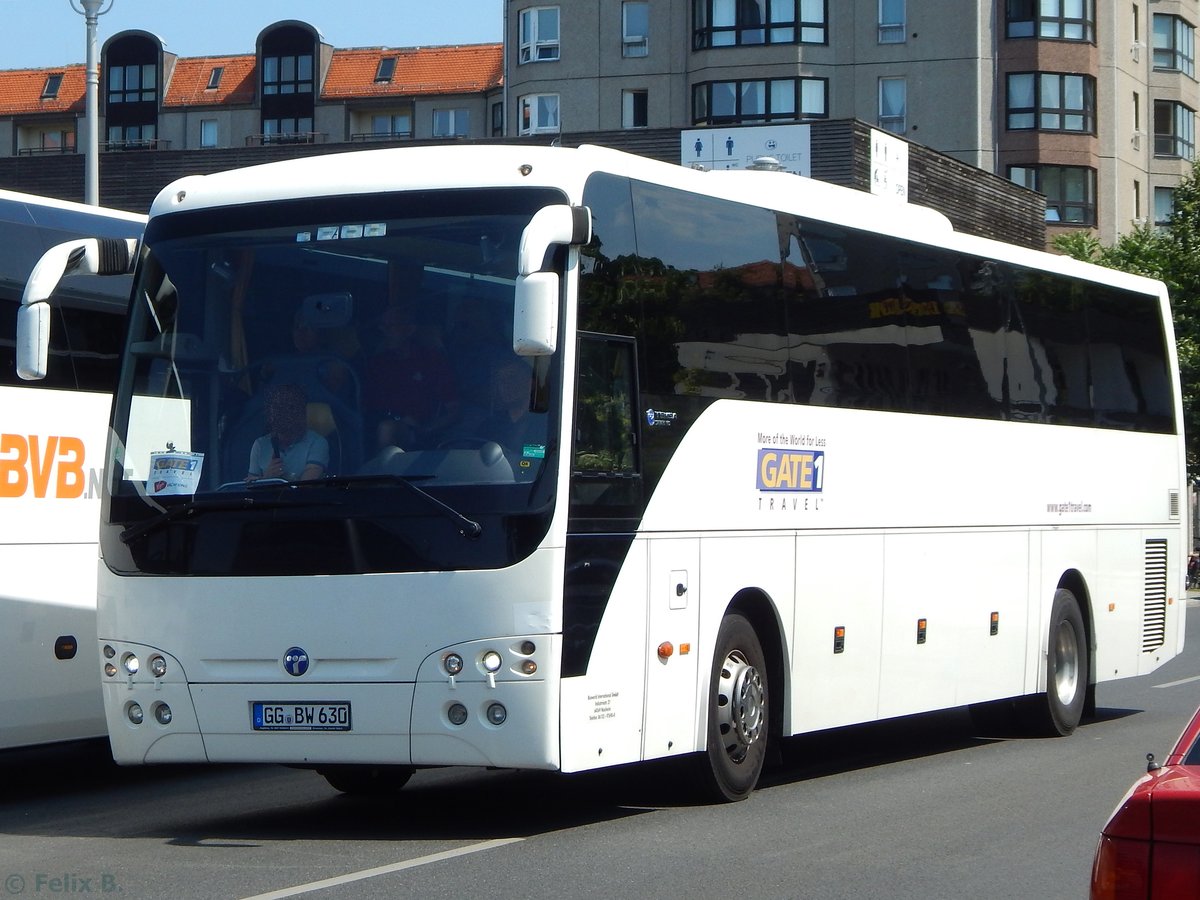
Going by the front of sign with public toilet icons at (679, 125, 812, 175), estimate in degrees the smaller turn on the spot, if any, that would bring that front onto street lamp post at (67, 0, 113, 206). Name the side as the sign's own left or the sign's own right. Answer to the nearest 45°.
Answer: approximately 45° to the sign's own right

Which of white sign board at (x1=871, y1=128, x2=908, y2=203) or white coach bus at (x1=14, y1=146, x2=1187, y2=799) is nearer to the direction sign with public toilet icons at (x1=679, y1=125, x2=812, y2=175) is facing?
the white coach bus

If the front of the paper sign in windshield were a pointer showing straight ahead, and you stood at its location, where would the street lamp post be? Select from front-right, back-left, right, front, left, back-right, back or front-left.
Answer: back

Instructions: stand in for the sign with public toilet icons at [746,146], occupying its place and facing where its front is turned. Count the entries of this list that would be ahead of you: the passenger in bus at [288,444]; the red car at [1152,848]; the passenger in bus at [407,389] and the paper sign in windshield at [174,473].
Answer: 4

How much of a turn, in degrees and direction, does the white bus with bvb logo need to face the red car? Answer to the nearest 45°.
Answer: approximately 45° to its left

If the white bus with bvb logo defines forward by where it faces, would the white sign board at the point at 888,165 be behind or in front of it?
behind

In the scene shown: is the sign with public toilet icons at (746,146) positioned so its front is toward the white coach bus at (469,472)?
yes

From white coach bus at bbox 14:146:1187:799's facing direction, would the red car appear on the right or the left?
on its left

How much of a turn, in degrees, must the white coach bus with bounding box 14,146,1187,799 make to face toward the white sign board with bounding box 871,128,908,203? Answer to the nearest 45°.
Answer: approximately 135° to its right

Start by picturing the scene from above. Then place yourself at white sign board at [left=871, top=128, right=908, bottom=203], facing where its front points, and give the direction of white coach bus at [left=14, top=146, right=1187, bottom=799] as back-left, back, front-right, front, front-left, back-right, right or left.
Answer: front-right

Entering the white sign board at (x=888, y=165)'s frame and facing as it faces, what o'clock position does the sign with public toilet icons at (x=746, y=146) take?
The sign with public toilet icons is roughly at 4 o'clock from the white sign board.

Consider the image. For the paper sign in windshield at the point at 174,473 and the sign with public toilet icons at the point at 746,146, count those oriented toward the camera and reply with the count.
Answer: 2

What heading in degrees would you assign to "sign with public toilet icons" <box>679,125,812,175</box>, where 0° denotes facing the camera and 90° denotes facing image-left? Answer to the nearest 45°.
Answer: approximately 0°
